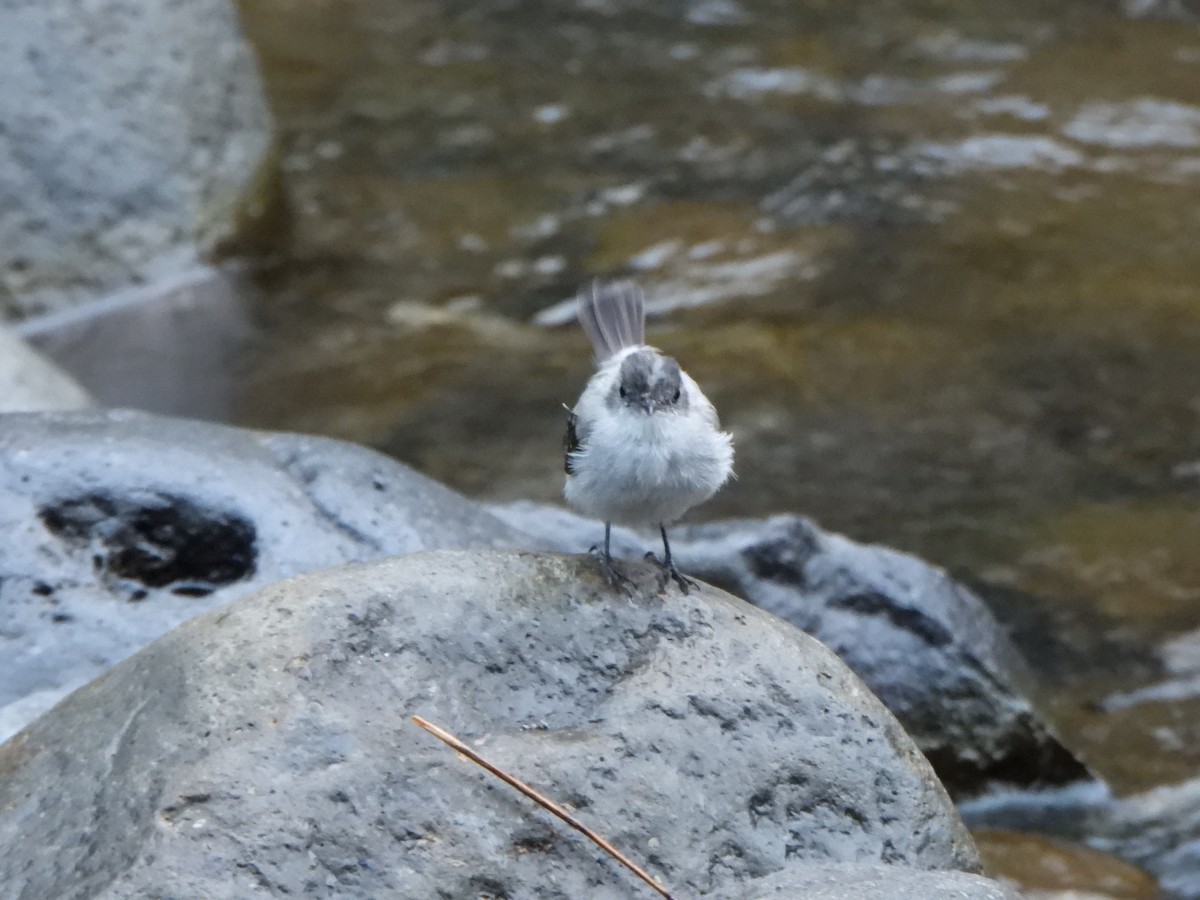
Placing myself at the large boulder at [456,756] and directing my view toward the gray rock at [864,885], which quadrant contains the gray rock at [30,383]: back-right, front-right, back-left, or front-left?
back-left

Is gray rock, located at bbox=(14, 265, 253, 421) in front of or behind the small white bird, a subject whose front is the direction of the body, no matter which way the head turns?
behind

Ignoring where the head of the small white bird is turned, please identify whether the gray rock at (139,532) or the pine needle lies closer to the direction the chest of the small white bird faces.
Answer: the pine needle

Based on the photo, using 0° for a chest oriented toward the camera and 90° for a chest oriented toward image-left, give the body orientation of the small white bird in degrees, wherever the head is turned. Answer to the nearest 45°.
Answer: approximately 0°

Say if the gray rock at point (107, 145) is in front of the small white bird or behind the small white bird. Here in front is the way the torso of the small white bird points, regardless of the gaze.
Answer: behind

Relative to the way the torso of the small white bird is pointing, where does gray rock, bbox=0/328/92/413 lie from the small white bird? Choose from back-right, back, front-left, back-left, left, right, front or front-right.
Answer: back-right

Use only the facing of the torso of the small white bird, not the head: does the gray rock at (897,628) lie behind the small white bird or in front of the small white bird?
behind

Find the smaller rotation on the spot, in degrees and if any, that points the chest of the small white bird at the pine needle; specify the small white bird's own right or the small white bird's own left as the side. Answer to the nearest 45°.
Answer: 0° — it already faces it

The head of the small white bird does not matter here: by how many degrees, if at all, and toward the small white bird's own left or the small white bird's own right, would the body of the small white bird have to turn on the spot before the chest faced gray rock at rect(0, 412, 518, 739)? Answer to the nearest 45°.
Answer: approximately 90° to the small white bird's own right
